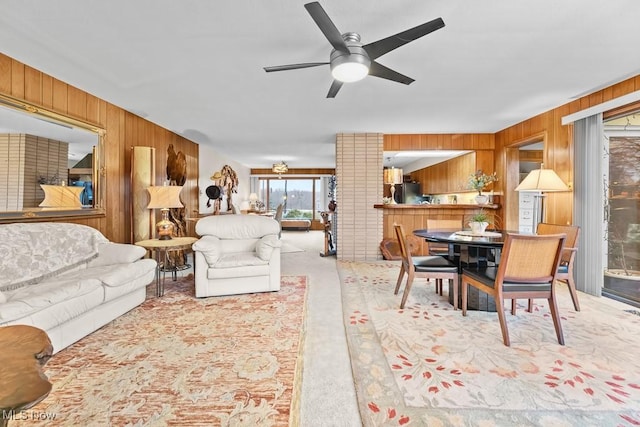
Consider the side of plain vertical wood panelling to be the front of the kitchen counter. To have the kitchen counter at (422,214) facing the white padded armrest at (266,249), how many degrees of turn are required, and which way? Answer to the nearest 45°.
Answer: approximately 45° to its right

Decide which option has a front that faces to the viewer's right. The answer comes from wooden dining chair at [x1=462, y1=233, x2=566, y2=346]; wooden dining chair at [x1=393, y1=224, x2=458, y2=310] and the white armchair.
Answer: wooden dining chair at [x1=393, y1=224, x2=458, y2=310]

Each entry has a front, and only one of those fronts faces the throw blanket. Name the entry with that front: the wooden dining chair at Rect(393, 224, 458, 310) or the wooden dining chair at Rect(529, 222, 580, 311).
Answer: the wooden dining chair at Rect(529, 222, 580, 311)

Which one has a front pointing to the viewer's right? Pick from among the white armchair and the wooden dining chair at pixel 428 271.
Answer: the wooden dining chair

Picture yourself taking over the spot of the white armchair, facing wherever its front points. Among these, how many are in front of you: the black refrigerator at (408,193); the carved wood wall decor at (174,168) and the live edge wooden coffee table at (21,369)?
1

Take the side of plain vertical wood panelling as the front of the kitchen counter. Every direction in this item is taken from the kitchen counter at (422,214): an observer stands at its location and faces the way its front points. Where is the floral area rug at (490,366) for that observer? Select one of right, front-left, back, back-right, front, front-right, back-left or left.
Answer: front

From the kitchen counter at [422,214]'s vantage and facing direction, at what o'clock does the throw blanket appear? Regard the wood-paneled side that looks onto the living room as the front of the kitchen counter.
The throw blanket is roughly at 1 o'clock from the kitchen counter.

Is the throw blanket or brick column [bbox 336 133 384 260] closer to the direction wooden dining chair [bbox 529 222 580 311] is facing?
the throw blanket

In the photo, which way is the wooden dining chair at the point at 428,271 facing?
to the viewer's right

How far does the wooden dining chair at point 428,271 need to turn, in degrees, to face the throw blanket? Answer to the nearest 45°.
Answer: approximately 135° to its right

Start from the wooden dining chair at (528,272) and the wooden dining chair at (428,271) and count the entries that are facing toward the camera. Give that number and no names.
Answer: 0

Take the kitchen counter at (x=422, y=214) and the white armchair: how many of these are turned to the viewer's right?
0

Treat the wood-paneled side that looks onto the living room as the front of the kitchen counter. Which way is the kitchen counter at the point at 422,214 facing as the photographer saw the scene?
facing the viewer

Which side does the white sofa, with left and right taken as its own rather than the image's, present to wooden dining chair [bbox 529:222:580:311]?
front

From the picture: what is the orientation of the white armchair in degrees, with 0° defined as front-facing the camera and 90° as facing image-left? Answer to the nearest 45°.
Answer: approximately 0°

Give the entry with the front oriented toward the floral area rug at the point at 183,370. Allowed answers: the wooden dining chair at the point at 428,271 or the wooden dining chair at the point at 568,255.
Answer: the wooden dining chair at the point at 568,255

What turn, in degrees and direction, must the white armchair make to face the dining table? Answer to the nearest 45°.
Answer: approximately 45° to its left

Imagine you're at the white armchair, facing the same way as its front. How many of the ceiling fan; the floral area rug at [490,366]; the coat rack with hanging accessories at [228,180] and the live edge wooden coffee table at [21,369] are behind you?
1

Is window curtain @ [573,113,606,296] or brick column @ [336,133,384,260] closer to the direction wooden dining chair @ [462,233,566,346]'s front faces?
the brick column
